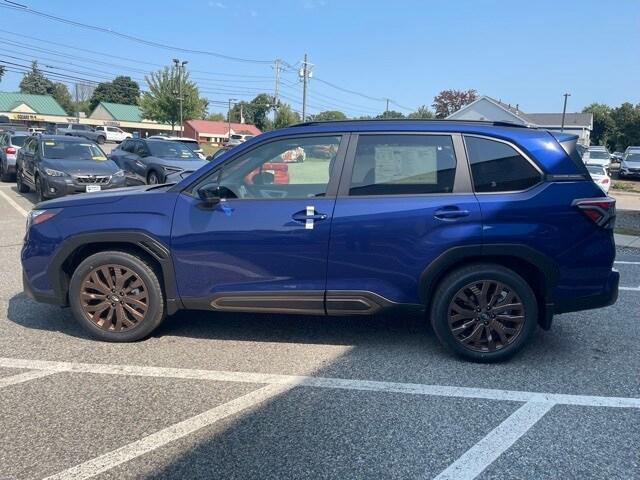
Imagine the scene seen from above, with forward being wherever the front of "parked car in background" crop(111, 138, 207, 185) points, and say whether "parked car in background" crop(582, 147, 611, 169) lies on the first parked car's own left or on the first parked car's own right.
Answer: on the first parked car's own left

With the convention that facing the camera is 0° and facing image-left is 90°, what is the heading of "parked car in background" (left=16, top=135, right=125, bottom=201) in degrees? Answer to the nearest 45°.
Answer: approximately 315°

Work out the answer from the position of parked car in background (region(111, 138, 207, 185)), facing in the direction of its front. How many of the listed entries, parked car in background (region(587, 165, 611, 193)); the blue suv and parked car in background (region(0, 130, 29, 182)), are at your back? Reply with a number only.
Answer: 1

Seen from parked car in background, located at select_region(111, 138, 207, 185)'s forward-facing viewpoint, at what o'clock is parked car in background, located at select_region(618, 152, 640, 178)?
parked car in background, located at select_region(618, 152, 640, 178) is roughly at 10 o'clock from parked car in background, located at select_region(111, 138, 207, 185).

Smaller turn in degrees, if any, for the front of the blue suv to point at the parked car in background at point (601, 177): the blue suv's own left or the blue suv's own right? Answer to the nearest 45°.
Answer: approximately 135° to the blue suv's own right

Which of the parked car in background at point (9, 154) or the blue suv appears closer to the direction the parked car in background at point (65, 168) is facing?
the blue suv

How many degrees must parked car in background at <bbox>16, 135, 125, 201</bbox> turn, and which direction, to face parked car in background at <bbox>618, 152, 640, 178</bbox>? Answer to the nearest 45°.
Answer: approximately 45° to its left

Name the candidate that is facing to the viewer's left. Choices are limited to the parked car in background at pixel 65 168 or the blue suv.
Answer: the blue suv

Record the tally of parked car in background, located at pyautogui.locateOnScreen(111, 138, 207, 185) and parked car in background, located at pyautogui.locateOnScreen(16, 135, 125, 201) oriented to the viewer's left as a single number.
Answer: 0

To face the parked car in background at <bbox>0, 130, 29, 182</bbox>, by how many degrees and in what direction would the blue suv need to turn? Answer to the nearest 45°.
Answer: approximately 45° to its right

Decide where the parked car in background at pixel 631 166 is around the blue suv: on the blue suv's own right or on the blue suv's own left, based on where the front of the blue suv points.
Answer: on the blue suv's own right

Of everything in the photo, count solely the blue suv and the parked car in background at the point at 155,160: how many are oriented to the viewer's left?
1

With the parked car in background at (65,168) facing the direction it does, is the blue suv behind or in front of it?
in front

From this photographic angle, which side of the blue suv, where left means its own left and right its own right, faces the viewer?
left

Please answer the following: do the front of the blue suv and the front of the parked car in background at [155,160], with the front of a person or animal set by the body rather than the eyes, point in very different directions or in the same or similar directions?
very different directions
